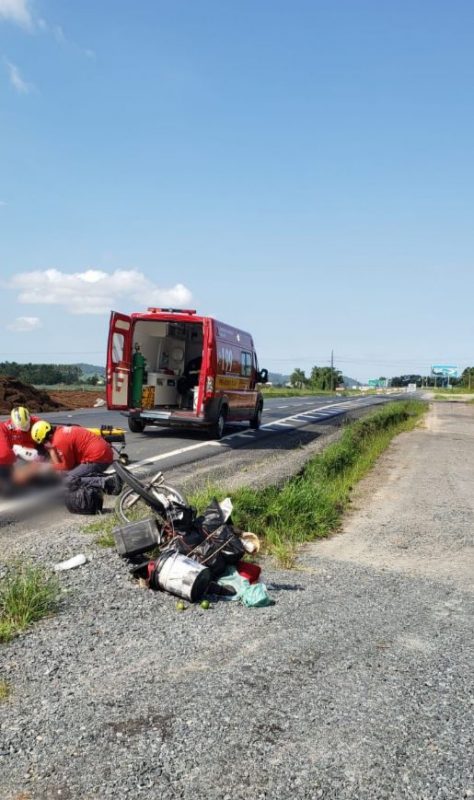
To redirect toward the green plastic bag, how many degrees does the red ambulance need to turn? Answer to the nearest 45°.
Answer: approximately 135° to its right

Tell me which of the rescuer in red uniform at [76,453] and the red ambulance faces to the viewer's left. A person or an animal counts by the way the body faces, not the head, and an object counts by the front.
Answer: the rescuer in red uniform

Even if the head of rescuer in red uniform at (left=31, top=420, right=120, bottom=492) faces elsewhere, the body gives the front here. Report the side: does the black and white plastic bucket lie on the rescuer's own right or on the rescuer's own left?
on the rescuer's own left

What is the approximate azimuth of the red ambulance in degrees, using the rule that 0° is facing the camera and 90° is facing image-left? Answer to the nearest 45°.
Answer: approximately 225°

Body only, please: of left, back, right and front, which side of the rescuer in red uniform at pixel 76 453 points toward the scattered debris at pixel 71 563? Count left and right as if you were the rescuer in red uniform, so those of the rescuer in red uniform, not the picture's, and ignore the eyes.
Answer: left

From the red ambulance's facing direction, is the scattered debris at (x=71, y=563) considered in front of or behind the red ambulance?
behind

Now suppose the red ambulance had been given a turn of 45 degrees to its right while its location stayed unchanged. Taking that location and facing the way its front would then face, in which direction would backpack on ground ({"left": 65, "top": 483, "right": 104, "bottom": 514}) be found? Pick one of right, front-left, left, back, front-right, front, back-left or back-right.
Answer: right

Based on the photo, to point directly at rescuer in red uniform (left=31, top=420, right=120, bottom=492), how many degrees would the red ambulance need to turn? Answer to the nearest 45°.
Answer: approximately 135° to its right

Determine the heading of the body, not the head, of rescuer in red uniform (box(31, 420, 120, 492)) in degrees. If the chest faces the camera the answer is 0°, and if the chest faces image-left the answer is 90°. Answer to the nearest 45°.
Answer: approximately 90°

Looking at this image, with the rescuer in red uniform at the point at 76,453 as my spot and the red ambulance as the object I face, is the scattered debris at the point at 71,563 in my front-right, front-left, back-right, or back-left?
back-right

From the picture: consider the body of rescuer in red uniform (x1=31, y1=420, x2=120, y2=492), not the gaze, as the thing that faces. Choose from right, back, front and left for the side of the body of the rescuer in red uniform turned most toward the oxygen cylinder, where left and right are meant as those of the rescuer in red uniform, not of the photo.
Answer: right

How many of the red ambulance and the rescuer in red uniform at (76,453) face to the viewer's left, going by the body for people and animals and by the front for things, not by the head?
1

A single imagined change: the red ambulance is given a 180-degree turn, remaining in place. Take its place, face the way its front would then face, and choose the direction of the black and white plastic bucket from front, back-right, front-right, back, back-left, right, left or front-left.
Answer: front-left

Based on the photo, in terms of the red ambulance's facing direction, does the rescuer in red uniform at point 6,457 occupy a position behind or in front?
behind
